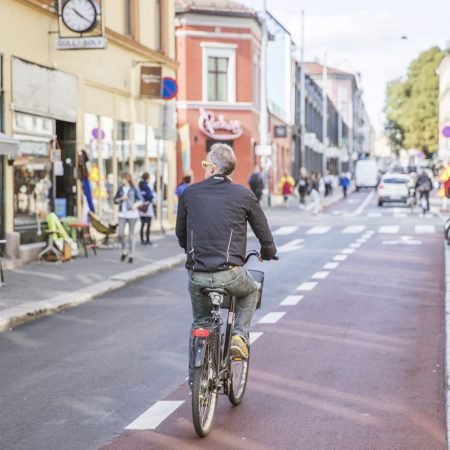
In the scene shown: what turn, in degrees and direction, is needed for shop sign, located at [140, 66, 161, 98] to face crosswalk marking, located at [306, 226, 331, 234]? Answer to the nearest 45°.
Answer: approximately 135° to its left

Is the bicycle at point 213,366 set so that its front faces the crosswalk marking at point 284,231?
yes

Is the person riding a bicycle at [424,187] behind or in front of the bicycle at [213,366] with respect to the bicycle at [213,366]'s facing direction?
in front

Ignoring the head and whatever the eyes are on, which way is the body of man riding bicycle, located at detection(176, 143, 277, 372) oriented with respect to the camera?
away from the camera

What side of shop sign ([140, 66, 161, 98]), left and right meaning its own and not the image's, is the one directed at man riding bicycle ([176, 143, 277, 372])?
front

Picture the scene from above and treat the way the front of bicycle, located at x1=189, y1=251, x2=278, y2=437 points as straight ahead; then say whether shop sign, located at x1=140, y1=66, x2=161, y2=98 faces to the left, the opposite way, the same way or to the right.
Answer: the opposite way

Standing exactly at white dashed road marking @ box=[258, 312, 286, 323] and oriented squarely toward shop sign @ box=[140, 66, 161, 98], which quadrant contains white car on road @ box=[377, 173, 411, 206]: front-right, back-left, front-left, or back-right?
front-right

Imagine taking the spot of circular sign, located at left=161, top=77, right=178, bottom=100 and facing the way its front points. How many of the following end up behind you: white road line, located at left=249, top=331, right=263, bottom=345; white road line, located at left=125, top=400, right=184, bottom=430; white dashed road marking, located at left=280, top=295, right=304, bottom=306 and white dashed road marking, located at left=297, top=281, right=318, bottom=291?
0

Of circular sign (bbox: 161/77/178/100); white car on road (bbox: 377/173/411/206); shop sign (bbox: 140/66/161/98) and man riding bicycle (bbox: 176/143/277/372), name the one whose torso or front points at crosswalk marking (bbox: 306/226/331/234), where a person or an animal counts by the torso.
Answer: the man riding bicycle

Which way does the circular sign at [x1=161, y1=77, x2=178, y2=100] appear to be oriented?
toward the camera

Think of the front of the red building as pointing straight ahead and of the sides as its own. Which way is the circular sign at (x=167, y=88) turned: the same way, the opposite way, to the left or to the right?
the same way

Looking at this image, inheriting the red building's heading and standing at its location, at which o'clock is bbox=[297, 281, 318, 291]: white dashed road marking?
The white dashed road marking is roughly at 12 o'clock from the red building.

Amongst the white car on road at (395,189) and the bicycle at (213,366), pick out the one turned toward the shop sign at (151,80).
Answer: the bicycle

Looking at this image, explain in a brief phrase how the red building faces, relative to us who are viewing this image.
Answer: facing the viewer

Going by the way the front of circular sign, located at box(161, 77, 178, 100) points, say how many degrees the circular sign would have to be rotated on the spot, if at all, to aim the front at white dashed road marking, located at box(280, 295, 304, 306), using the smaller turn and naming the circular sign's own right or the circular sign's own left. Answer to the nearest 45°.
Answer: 0° — it already faces it

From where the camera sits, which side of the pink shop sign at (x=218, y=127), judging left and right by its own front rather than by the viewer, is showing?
front

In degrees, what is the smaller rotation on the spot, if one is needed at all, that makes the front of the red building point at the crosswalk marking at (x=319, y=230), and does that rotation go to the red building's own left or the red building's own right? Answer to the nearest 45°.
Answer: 0° — it already faces it

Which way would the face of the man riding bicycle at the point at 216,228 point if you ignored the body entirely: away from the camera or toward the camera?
away from the camera

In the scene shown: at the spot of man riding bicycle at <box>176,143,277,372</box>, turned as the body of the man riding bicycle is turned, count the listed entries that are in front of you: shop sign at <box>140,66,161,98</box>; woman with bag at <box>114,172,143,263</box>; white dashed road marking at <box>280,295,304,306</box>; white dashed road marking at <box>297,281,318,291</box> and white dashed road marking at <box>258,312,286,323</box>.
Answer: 5
